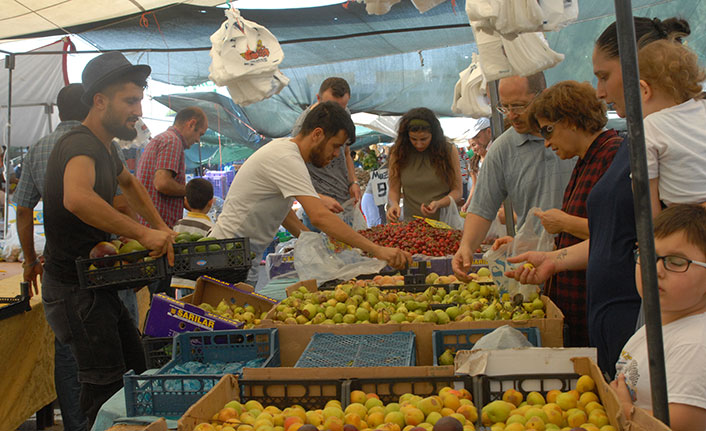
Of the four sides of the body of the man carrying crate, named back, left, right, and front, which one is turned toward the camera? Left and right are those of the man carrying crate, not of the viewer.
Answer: right

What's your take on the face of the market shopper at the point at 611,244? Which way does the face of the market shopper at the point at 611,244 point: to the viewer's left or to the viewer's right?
to the viewer's left

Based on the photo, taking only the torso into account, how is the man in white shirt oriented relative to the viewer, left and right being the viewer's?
facing to the right of the viewer

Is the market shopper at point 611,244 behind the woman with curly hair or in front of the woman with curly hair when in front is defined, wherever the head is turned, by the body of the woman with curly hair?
in front

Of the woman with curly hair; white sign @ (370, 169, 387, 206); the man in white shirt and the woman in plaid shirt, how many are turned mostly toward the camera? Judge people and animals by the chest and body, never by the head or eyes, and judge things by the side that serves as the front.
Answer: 2

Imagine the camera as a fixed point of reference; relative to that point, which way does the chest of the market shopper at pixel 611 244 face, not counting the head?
to the viewer's left

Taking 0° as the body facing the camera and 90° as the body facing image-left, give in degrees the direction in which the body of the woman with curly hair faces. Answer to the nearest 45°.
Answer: approximately 0°

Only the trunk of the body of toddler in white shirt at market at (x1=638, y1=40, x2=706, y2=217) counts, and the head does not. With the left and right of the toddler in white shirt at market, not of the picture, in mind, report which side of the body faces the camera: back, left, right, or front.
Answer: back

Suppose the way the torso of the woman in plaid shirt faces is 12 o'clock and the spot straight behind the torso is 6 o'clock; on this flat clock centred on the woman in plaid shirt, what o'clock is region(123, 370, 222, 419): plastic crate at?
The plastic crate is roughly at 11 o'clock from the woman in plaid shirt.

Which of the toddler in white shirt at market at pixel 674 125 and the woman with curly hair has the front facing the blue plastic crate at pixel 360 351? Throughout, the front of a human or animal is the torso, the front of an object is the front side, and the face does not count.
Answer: the woman with curly hair

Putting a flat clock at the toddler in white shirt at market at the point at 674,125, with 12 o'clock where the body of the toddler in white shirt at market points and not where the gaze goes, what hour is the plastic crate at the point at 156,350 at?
The plastic crate is roughly at 9 o'clock from the toddler in white shirt at market.

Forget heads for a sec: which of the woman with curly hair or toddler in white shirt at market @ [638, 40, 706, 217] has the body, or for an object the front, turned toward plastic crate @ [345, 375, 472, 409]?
the woman with curly hair
